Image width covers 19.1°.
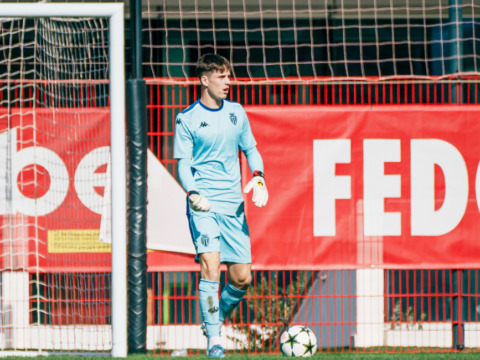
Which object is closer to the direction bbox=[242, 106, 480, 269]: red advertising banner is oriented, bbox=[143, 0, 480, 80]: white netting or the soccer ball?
the soccer ball

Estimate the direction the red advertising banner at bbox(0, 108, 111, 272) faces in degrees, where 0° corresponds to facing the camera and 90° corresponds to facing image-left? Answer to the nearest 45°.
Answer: approximately 0°

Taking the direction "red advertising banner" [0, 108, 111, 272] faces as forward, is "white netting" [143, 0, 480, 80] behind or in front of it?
behind

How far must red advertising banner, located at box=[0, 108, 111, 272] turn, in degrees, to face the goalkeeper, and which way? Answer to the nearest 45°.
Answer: approximately 45° to its left

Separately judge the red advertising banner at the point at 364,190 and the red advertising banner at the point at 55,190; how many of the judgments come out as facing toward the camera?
2

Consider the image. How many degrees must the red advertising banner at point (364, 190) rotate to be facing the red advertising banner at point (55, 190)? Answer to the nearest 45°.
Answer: approximately 90° to its right

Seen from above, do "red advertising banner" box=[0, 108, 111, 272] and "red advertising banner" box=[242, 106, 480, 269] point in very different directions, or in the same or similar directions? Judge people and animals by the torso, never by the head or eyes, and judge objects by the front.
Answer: same or similar directions

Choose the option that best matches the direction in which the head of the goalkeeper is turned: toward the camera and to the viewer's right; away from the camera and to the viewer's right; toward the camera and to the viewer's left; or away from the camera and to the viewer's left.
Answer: toward the camera and to the viewer's right

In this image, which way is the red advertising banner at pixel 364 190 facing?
toward the camera

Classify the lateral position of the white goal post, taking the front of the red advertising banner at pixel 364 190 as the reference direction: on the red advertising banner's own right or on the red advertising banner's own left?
on the red advertising banner's own right

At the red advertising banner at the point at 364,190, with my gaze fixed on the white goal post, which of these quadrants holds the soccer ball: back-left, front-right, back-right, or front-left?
front-left

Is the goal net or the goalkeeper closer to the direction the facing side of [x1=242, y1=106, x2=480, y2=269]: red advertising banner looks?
the goalkeeper

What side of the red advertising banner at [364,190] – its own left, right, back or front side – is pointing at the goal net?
right
